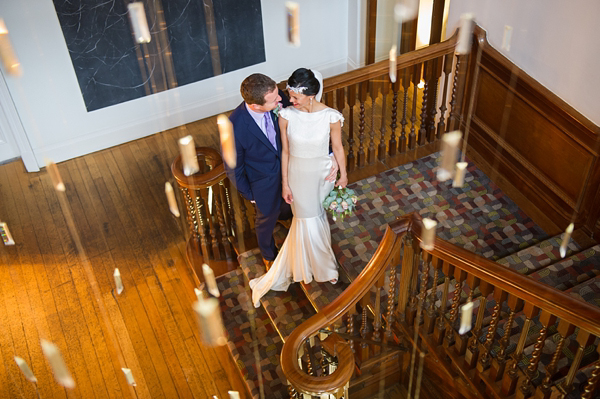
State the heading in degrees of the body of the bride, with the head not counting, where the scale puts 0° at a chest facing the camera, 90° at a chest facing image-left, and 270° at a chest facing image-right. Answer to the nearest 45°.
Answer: approximately 0°

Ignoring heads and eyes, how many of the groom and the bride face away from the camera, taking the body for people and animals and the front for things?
0

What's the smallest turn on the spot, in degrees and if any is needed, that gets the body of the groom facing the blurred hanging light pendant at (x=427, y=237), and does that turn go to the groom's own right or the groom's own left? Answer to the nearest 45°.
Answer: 0° — they already face it

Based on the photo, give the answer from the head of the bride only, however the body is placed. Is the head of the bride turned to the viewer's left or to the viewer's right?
to the viewer's left

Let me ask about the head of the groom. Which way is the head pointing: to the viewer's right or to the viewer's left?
to the viewer's right
